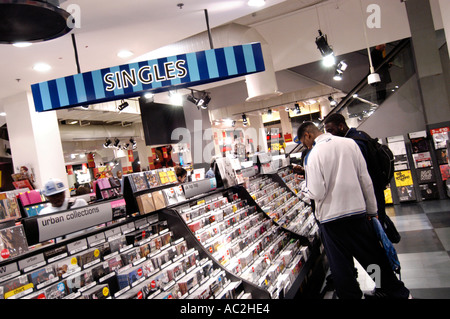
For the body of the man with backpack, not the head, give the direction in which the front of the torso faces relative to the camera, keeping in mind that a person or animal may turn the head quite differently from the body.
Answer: to the viewer's left

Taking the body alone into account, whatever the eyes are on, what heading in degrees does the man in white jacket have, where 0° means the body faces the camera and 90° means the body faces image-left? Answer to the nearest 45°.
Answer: approximately 135°

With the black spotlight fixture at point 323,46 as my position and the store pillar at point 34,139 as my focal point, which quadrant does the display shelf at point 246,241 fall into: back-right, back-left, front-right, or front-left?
front-left

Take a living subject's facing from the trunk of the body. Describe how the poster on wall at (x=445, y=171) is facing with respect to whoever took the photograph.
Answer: facing the viewer and to the left of the viewer

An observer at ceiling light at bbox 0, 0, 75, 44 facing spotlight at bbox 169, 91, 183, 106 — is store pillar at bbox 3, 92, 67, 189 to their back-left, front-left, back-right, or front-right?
front-left

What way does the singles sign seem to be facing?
toward the camera

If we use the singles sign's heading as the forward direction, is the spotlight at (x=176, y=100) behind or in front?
behind

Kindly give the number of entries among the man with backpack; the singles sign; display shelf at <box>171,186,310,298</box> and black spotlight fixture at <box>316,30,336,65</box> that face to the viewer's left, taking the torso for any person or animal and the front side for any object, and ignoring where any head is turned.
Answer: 1

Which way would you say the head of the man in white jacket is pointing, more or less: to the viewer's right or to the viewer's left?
to the viewer's left

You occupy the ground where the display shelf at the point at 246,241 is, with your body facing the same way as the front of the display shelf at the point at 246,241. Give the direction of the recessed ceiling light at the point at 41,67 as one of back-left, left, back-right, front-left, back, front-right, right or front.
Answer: back

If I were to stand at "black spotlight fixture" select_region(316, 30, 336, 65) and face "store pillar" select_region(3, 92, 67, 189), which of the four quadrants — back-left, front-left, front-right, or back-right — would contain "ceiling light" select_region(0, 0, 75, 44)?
front-left
